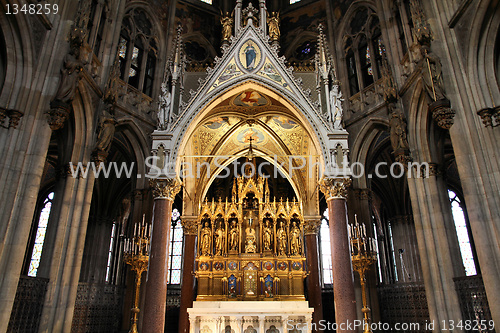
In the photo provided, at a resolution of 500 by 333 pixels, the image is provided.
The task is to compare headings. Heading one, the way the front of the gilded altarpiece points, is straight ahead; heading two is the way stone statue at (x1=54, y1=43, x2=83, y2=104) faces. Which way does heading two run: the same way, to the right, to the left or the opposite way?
to the left

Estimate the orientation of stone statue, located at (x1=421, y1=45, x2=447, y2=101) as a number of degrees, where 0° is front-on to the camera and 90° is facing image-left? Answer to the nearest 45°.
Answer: approximately 45°

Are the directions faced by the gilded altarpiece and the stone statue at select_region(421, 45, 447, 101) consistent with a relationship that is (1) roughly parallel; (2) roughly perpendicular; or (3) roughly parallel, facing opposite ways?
roughly perpendicular

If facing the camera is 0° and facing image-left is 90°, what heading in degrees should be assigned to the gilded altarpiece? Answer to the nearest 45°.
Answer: approximately 0°

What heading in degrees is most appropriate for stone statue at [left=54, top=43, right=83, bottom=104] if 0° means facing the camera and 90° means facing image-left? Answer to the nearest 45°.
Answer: approximately 315°
